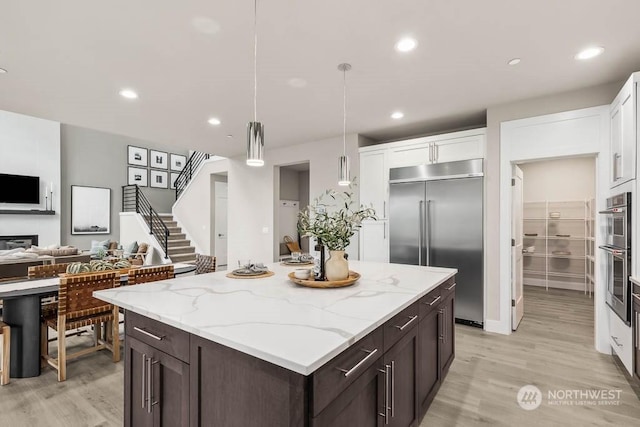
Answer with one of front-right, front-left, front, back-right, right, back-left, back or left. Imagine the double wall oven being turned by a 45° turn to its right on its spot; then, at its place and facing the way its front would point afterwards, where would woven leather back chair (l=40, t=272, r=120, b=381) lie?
front-left

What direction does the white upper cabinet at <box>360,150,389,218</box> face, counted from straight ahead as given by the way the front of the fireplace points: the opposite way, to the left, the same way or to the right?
to the right

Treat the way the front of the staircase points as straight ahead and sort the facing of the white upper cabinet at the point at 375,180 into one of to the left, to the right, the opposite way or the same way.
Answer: to the right

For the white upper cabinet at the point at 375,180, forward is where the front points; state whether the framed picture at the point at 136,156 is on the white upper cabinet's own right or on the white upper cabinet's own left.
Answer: on the white upper cabinet's own right

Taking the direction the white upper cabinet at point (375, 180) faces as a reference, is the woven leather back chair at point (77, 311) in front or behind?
in front

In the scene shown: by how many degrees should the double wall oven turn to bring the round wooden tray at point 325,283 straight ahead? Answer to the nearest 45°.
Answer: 0° — it already faces it

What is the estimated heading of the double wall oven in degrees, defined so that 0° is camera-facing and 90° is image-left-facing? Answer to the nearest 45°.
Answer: approximately 45°

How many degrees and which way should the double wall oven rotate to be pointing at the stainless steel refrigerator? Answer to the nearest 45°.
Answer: approximately 45° to its right

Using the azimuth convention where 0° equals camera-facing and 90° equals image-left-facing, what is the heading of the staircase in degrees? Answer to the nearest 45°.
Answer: approximately 0°

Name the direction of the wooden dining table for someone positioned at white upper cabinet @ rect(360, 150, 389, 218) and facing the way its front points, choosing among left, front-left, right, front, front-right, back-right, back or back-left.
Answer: front

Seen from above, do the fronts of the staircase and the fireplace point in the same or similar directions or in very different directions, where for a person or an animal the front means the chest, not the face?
same or similar directions

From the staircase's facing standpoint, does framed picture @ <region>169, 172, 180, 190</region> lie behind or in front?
behind

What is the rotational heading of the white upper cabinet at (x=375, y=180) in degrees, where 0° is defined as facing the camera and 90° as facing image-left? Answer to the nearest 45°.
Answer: approximately 45°
